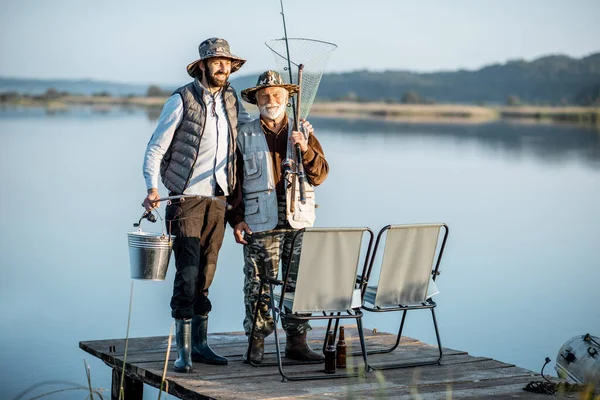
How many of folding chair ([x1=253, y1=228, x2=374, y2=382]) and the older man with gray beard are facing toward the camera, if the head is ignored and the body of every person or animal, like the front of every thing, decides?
1

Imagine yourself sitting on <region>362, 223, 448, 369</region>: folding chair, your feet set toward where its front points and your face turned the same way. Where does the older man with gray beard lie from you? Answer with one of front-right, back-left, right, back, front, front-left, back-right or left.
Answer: front-left

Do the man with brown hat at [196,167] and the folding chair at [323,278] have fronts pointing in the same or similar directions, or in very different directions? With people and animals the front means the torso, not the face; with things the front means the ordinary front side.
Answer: very different directions

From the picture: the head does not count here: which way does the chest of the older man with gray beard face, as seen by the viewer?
toward the camera

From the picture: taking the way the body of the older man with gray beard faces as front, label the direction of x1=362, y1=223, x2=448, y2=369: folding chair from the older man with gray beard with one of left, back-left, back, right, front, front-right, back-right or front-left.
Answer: left

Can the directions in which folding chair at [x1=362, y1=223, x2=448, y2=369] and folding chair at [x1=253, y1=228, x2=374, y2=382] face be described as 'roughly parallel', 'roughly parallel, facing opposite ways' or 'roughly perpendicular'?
roughly parallel

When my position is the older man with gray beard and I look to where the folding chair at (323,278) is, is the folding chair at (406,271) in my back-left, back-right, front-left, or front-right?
front-left

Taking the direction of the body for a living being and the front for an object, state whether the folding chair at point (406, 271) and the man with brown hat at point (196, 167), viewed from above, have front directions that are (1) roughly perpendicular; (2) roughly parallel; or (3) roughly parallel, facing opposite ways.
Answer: roughly parallel, facing opposite ways

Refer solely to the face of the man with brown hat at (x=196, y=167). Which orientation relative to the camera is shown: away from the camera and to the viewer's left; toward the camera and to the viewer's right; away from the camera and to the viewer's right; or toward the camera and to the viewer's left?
toward the camera and to the viewer's right

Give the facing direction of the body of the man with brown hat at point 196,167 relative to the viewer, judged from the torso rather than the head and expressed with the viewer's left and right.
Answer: facing the viewer and to the right of the viewer

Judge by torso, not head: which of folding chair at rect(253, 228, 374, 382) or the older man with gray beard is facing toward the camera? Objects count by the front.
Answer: the older man with gray beard

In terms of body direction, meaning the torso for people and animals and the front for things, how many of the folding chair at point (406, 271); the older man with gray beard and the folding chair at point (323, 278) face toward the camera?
1

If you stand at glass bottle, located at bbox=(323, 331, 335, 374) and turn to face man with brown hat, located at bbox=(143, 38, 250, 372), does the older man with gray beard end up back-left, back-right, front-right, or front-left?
front-right
